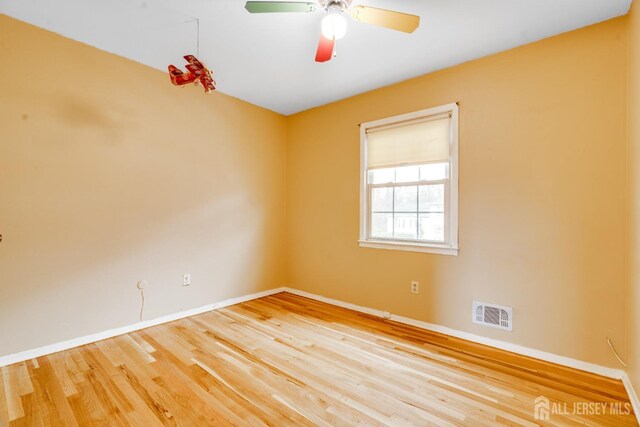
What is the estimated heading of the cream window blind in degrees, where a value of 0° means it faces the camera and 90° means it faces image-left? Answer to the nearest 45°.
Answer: approximately 45°
